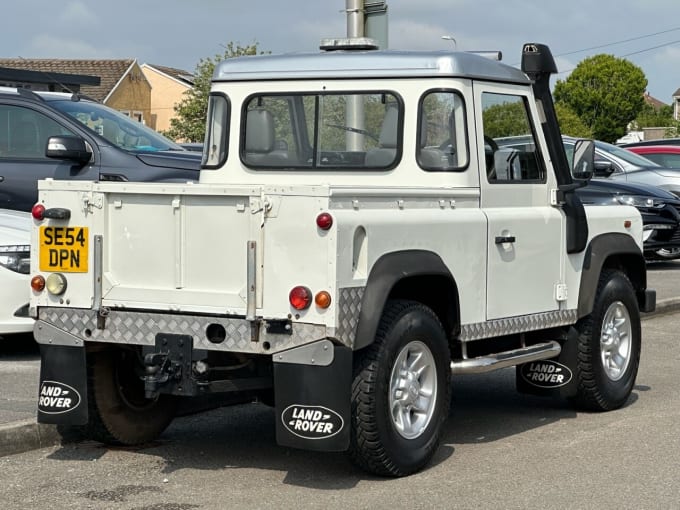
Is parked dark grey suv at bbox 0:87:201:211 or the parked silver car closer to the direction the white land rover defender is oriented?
the parked silver car

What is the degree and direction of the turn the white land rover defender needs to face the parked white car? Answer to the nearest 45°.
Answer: approximately 90° to its left

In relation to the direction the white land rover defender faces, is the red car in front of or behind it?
in front

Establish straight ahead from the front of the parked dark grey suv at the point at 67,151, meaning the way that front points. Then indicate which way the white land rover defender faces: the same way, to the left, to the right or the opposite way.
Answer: to the left

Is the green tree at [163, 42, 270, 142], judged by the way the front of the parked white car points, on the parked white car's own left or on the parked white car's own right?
on the parked white car's own left

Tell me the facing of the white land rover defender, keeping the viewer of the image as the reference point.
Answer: facing away from the viewer and to the right of the viewer

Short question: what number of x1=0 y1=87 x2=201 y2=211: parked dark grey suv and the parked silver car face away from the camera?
0

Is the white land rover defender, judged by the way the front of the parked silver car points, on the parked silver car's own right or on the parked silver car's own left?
on the parked silver car's own right

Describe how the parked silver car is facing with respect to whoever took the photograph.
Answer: facing the viewer and to the right of the viewer

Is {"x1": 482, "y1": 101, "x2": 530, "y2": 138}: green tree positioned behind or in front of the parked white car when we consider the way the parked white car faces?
behind
